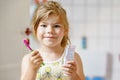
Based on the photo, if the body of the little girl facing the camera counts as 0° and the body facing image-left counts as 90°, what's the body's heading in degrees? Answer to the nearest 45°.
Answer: approximately 0°
